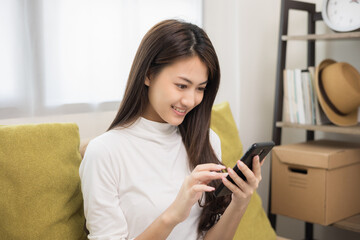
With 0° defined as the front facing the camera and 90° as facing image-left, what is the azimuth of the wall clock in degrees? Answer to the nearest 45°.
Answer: approximately 0°

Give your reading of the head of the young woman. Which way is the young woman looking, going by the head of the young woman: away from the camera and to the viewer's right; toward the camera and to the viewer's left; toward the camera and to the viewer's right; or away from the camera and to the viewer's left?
toward the camera and to the viewer's right

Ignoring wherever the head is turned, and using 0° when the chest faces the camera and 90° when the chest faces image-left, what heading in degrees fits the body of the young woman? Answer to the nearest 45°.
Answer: approximately 315°

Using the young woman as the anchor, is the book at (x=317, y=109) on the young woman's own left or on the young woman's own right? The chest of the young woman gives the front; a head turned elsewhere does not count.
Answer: on the young woman's own left

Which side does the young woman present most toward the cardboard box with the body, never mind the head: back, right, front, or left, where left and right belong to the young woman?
left
